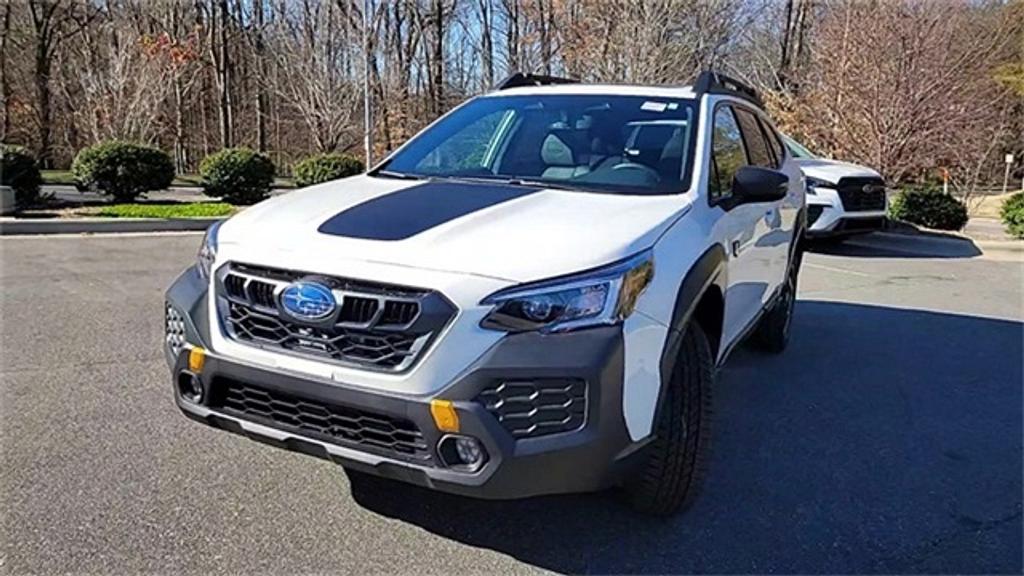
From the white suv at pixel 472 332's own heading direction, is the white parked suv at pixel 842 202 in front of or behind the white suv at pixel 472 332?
behind

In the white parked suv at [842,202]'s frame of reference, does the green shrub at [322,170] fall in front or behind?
behind

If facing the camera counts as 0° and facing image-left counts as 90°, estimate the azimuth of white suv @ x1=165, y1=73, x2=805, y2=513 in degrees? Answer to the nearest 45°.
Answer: approximately 45°

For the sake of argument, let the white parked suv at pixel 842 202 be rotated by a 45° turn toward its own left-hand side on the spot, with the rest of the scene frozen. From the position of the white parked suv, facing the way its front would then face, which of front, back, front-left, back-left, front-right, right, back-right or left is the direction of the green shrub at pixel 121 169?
back

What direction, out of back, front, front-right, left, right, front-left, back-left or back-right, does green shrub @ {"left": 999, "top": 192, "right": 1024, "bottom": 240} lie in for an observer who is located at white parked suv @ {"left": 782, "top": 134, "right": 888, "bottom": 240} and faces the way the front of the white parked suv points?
left

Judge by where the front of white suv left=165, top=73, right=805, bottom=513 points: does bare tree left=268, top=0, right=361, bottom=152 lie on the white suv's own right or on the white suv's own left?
on the white suv's own right

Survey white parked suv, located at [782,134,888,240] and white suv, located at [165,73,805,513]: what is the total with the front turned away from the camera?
0

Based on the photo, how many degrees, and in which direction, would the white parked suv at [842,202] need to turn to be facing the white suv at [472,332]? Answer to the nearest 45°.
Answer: approximately 45° to its right

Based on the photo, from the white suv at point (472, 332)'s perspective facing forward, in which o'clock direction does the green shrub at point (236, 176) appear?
The green shrub is roughly at 4 o'clock from the white suv.

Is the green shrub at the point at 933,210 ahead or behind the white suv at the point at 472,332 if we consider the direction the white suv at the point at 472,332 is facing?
behind

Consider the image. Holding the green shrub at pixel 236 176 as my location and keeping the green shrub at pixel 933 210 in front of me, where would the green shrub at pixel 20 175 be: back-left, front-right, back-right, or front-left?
back-right

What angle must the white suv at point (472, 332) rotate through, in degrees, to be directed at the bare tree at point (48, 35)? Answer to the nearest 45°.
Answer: approximately 90° to its right

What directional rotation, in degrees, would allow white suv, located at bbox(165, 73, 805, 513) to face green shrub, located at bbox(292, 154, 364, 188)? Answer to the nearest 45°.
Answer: approximately 135° to its right
